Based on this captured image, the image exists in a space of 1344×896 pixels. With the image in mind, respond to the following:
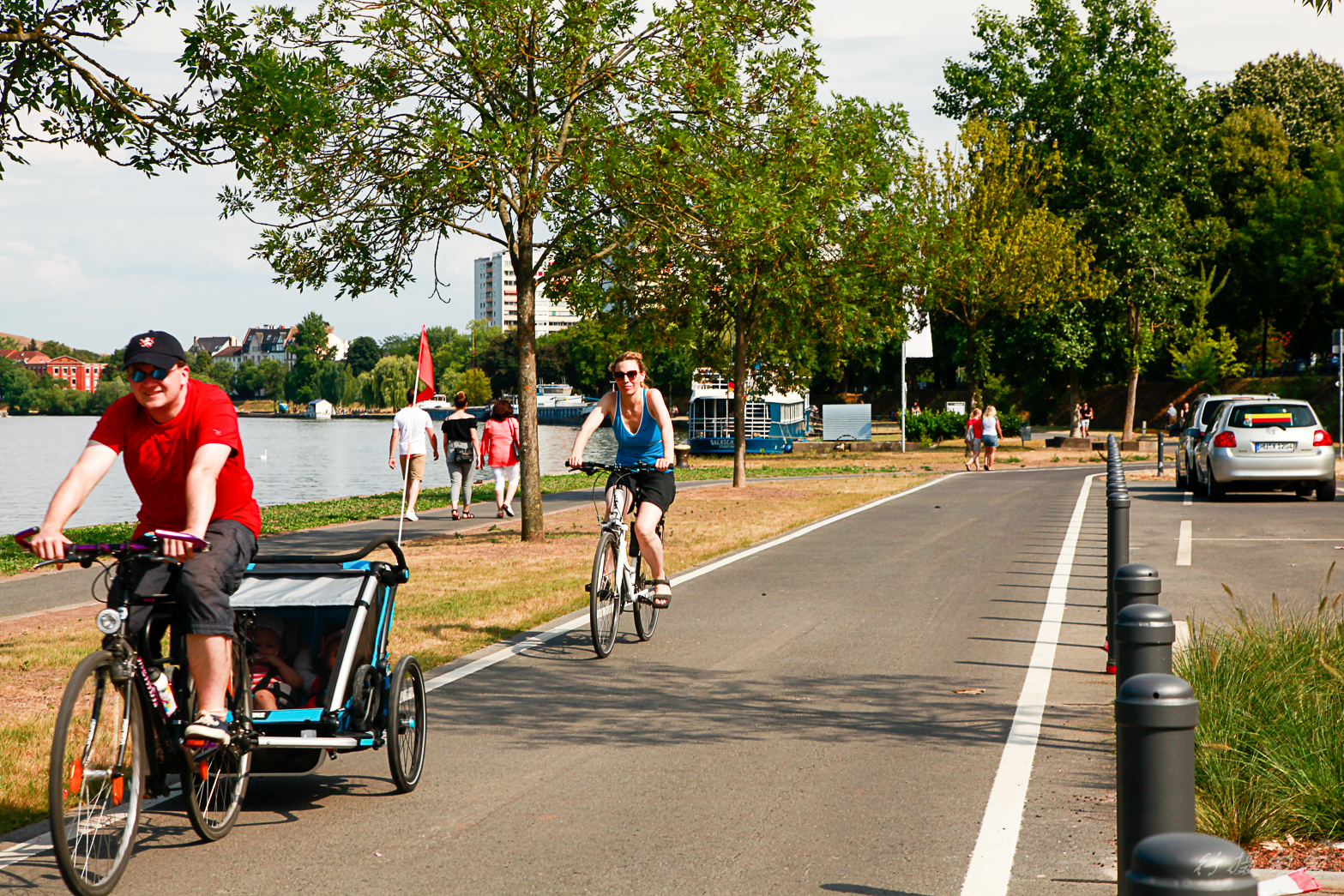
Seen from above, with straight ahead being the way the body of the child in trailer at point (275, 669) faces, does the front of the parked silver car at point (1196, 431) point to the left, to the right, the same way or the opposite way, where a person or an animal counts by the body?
the opposite way

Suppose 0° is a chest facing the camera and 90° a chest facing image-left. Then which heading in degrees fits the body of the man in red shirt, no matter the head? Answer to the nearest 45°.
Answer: approximately 45°

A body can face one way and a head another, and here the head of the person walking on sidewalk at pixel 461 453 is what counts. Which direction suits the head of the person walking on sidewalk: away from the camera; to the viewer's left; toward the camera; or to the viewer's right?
away from the camera

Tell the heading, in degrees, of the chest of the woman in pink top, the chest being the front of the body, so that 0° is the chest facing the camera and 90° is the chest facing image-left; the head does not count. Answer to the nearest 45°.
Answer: approximately 180°

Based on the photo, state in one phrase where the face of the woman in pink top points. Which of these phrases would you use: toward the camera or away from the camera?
away from the camera

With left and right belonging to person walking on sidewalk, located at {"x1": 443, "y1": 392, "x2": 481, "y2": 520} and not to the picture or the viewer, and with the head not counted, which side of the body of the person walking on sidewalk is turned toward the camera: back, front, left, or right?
back

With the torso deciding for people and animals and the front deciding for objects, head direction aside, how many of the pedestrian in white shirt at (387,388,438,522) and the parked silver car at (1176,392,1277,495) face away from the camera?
2

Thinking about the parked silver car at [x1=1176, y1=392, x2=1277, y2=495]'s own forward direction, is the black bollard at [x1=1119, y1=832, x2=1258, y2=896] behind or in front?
behind

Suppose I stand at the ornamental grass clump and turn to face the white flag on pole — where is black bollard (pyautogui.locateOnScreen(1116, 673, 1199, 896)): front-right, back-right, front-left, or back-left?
back-left

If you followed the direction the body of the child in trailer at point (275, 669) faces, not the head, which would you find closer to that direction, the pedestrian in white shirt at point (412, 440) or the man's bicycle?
the man's bicycle

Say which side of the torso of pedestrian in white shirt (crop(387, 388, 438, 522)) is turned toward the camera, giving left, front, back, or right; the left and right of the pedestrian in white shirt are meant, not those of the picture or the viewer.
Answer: back

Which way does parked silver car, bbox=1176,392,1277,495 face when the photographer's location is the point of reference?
facing away from the viewer
